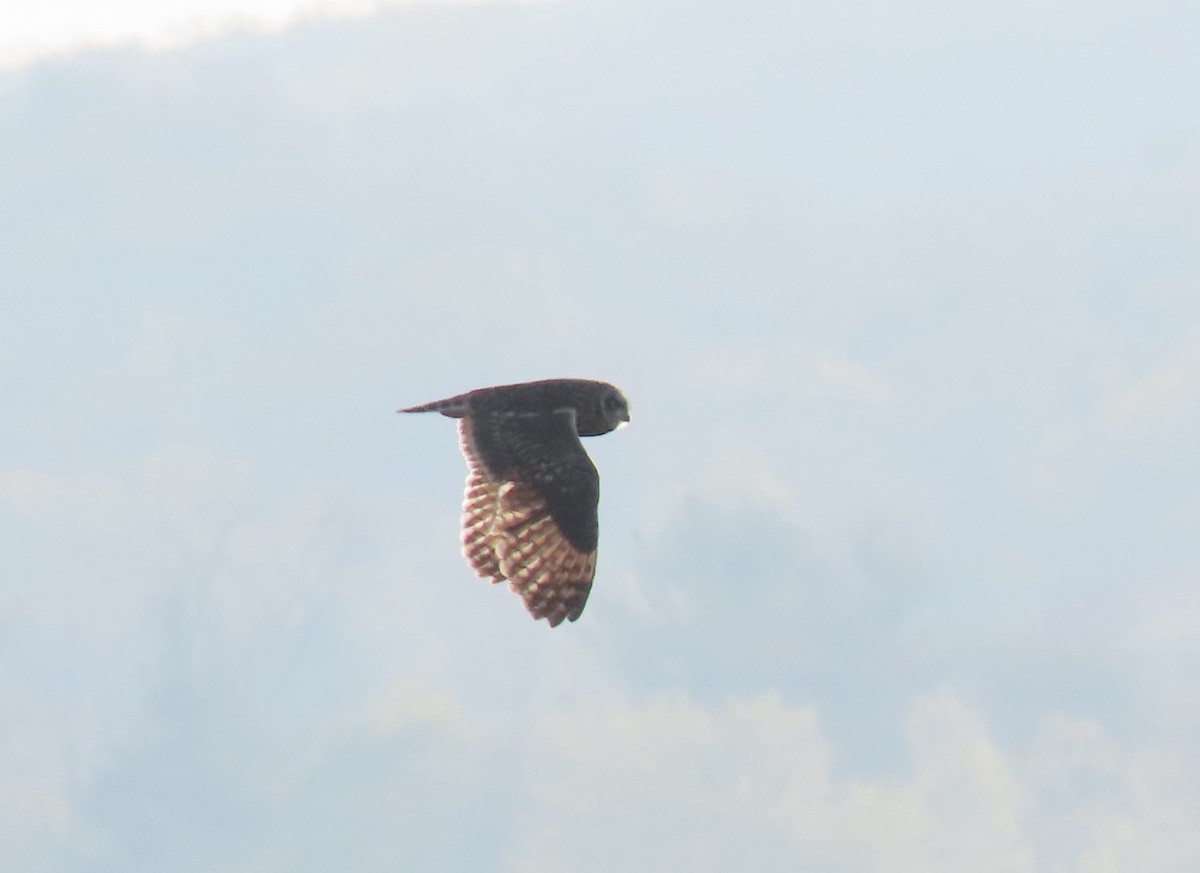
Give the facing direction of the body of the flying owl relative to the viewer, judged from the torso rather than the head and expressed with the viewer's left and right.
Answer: facing to the right of the viewer
